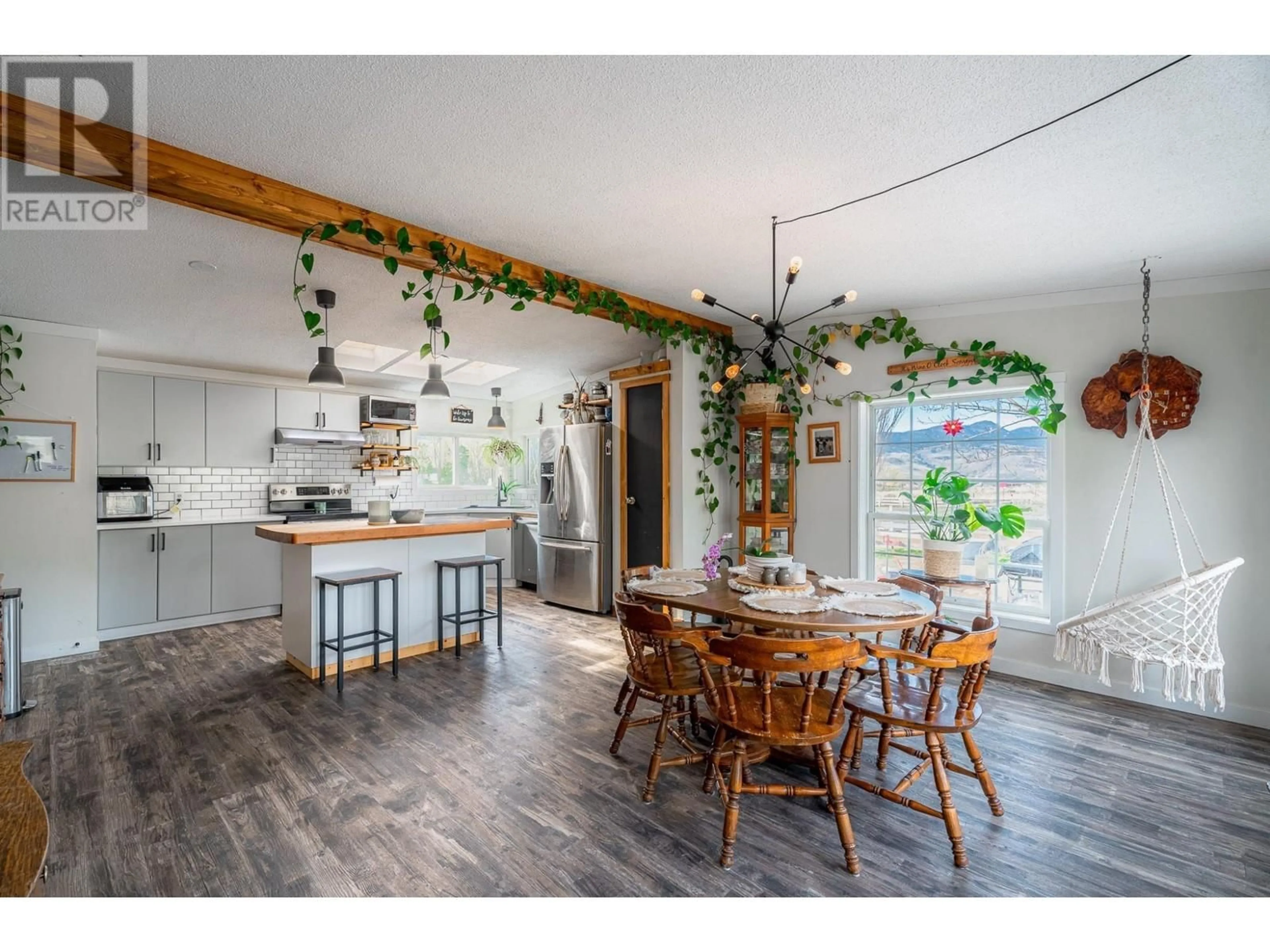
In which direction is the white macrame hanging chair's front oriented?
to the viewer's left

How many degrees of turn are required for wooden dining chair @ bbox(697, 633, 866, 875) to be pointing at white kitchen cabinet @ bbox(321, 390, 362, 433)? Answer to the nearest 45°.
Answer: approximately 45° to its left

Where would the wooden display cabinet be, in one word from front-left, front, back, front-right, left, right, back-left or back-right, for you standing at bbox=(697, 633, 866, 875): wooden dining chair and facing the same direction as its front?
front

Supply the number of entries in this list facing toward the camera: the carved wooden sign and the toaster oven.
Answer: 2

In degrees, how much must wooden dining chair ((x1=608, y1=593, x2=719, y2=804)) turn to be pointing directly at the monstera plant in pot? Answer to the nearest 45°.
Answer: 0° — it already faces it

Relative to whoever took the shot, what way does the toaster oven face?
facing the viewer

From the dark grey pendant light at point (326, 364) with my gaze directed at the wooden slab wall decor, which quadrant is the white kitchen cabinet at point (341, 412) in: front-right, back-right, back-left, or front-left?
back-left

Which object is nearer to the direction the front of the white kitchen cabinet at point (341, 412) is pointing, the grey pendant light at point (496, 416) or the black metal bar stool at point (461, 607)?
the black metal bar stool

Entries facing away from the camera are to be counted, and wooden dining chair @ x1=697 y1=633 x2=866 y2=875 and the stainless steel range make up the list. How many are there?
1

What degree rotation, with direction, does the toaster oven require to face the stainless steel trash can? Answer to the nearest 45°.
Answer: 0° — it already faces it

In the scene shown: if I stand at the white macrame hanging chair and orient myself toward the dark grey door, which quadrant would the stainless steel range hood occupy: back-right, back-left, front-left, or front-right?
front-left

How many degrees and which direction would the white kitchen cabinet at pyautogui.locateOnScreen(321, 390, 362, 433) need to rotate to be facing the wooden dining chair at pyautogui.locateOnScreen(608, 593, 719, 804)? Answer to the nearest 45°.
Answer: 0° — it already faces it

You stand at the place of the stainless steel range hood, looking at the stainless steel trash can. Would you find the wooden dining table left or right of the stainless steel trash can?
left

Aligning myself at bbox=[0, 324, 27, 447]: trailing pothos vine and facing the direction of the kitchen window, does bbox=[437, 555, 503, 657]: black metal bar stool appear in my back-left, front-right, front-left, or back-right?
front-right

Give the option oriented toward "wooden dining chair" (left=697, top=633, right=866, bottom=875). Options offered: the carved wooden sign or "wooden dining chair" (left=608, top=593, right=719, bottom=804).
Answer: the carved wooden sign

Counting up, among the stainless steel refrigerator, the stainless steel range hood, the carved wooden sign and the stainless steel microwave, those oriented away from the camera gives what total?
0

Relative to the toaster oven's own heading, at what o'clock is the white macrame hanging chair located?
The white macrame hanging chair is roughly at 11 o'clock from the toaster oven.

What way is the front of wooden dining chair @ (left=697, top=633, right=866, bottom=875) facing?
away from the camera
